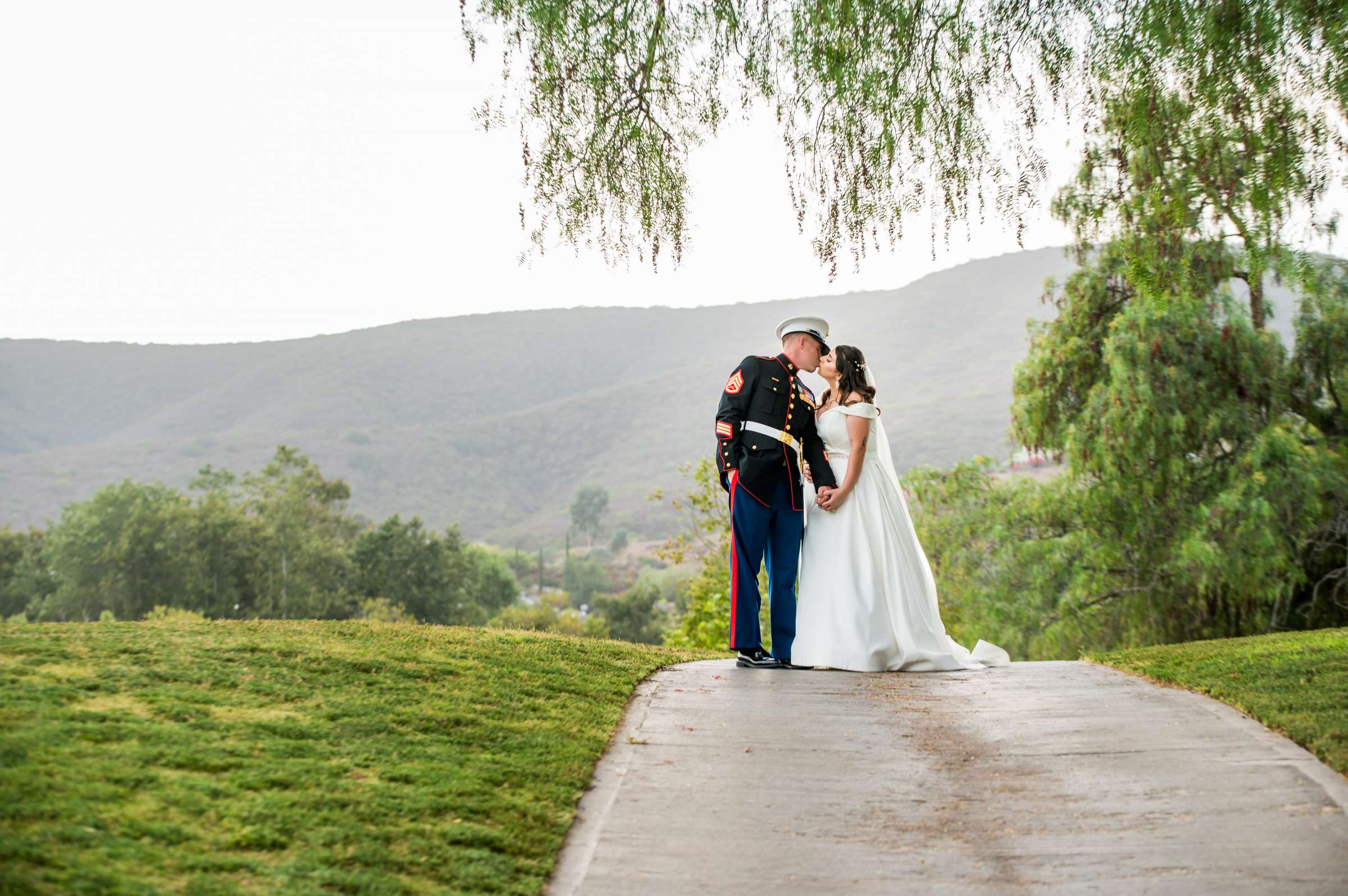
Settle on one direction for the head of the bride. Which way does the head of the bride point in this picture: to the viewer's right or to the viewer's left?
to the viewer's left

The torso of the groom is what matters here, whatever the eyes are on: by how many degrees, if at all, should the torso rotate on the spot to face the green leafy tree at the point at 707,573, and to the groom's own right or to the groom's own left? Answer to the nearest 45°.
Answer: approximately 135° to the groom's own left

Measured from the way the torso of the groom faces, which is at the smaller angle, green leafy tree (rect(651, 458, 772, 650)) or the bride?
the bride

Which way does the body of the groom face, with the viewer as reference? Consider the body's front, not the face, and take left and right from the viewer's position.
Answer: facing the viewer and to the right of the viewer

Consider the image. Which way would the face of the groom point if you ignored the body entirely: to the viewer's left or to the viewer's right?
to the viewer's right
